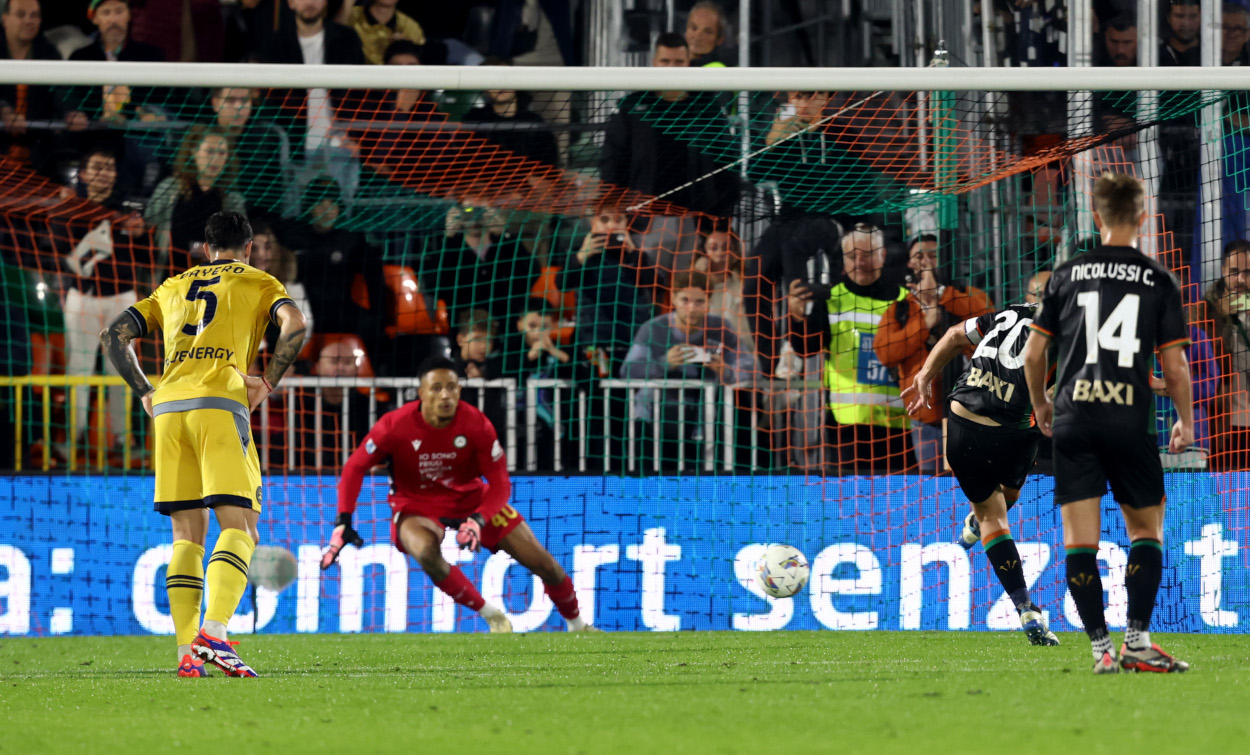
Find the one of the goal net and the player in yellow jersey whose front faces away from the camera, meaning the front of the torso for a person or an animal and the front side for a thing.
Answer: the player in yellow jersey

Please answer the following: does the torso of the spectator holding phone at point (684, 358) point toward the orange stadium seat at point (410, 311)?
no

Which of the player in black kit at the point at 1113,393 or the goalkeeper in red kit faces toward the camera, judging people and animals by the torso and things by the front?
the goalkeeper in red kit

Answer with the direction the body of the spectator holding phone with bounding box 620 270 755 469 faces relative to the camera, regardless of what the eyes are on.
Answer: toward the camera

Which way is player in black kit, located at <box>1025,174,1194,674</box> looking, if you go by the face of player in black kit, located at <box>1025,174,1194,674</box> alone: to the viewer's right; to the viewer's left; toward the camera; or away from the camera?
away from the camera

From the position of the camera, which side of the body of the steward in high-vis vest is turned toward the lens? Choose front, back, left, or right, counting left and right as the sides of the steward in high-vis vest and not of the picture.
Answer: front

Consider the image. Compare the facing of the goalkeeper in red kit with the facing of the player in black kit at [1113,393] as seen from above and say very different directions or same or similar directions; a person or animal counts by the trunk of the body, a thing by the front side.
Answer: very different directions

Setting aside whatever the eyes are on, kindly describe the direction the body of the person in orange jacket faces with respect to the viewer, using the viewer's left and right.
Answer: facing the viewer

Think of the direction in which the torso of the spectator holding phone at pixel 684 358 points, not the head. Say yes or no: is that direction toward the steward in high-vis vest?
no

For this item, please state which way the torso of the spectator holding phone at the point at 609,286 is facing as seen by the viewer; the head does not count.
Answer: toward the camera

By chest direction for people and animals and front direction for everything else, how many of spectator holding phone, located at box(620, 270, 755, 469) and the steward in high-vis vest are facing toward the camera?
2

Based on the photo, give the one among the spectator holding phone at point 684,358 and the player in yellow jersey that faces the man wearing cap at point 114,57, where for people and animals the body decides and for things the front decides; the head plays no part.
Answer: the player in yellow jersey

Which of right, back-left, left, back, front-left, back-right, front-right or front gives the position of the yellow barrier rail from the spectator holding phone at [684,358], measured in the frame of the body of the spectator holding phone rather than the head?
right

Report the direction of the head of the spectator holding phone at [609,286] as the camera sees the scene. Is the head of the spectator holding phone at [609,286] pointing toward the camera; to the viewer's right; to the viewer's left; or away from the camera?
toward the camera

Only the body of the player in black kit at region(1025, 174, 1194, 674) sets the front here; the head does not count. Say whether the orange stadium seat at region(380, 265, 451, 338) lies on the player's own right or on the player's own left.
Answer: on the player's own left
